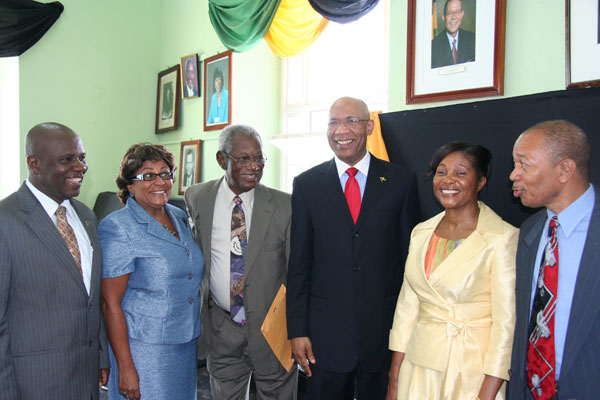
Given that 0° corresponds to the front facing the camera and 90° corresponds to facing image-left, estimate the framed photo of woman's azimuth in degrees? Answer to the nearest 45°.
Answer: approximately 45°

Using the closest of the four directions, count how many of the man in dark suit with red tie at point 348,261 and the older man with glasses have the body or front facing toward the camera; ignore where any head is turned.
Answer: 2

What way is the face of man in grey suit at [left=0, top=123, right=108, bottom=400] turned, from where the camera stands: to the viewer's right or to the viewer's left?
to the viewer's right

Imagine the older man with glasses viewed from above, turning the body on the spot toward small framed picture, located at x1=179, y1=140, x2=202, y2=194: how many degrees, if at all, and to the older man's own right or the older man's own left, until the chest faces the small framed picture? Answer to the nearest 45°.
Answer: approximately 180°

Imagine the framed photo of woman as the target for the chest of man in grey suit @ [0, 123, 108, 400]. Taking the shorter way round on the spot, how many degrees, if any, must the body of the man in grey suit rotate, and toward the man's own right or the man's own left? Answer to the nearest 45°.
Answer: approximately 90° to the man's own left

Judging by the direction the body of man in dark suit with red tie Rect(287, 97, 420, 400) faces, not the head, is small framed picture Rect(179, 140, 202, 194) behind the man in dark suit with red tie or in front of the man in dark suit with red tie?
behind

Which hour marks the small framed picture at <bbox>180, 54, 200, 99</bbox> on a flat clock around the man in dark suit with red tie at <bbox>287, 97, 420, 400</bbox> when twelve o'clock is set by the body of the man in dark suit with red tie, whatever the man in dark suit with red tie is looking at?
The small framed picture is roughly at 5 o'clock from the man in dark suit with red tie.

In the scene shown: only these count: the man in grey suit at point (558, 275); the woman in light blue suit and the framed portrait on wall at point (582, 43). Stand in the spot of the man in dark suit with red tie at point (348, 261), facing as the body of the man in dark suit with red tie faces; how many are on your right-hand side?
1
